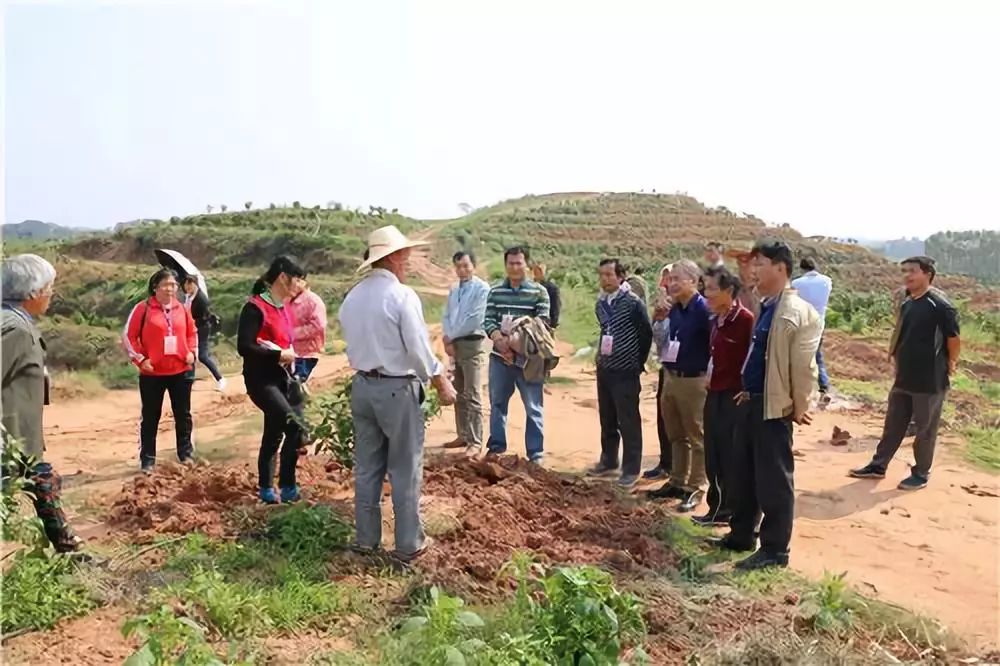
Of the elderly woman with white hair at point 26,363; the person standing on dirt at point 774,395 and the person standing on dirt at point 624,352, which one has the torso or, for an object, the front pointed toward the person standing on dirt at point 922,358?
the elderly woman with white hair

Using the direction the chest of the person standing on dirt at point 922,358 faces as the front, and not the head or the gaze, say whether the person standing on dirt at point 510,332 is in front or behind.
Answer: in front

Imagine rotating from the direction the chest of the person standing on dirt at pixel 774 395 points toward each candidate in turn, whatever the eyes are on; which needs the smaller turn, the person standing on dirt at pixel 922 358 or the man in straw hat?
the man in straw hat

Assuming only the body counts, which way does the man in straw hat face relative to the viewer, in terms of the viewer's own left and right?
facing away from the viewer and to the right of the viewer

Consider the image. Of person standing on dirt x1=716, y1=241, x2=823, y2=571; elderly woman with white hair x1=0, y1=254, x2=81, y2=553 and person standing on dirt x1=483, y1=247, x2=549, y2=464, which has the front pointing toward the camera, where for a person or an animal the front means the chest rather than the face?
person standing on dirt x1=483, y1=247, x2=549, y2=464

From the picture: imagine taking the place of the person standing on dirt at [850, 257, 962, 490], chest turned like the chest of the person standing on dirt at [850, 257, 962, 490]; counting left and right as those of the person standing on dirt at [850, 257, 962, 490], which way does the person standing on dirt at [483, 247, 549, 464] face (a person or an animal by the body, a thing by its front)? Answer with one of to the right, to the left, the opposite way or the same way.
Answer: to the left

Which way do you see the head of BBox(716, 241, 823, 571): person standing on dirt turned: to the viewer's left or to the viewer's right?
to the viewer's left

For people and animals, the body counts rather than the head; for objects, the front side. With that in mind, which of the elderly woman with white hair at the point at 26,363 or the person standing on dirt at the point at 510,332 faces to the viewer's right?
the elderly woman with white hair

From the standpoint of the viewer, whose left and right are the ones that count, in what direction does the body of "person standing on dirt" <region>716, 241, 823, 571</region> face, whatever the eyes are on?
facing to the left of the viewer

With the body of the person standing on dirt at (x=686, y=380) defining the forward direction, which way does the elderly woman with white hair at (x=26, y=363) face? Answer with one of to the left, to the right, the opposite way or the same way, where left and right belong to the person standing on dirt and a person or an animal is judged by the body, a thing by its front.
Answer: the opposite way

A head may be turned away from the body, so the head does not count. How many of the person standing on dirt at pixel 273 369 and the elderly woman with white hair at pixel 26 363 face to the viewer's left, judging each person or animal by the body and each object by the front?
0

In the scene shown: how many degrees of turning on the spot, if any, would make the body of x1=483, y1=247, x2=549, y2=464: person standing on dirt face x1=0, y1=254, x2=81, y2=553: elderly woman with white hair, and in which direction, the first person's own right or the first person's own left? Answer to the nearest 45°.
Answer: approximately 45° to the first person's own right

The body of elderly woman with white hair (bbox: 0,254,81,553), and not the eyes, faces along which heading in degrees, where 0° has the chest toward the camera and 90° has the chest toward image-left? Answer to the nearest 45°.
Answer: approximately 270°

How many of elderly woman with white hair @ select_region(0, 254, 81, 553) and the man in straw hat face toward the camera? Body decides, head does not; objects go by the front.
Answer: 0

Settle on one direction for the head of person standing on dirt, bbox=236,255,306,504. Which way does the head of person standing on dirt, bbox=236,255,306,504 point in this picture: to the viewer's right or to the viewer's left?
to the viewer's right

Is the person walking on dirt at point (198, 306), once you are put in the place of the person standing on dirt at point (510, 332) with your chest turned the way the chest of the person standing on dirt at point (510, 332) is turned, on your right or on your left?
on your right
